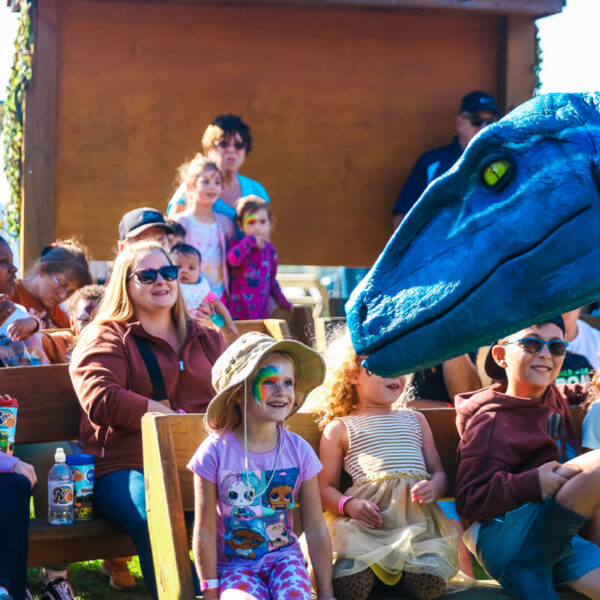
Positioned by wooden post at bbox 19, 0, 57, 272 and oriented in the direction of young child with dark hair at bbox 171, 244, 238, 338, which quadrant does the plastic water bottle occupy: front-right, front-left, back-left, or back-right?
front-right

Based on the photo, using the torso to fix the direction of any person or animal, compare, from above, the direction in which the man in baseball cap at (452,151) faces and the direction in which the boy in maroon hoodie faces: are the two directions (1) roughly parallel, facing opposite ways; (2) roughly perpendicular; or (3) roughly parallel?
roughly parallel

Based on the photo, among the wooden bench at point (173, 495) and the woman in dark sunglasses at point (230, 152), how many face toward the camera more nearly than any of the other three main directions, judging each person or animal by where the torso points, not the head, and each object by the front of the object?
2

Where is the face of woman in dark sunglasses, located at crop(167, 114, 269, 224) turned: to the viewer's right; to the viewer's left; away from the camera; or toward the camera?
toward the camera

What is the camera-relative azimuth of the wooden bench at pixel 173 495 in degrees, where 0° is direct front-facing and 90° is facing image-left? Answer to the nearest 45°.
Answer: approximately 0°

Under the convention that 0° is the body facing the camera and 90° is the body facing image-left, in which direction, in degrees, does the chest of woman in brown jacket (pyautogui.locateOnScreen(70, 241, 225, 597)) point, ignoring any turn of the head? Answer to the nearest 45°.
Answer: approximately 315°

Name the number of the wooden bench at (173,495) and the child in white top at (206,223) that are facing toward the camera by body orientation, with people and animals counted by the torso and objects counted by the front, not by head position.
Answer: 2

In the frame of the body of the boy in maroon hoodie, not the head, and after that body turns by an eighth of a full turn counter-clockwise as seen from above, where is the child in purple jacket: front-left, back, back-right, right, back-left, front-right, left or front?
back-left

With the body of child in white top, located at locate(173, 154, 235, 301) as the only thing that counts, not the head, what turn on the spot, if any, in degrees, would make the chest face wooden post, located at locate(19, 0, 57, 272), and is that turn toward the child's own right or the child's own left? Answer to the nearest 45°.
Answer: approximately 135° to the child's own right

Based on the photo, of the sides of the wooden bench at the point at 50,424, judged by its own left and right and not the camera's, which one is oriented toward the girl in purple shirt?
front

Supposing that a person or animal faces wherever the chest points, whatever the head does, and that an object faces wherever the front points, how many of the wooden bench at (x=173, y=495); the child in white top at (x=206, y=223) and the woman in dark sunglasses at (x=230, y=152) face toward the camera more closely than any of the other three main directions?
3

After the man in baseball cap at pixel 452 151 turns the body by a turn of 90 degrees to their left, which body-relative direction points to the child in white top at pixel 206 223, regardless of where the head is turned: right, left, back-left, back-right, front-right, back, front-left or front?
back

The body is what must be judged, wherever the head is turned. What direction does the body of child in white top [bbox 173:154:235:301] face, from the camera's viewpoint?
toward the camera

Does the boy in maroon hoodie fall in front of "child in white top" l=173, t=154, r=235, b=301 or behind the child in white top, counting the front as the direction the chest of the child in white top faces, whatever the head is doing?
in front
